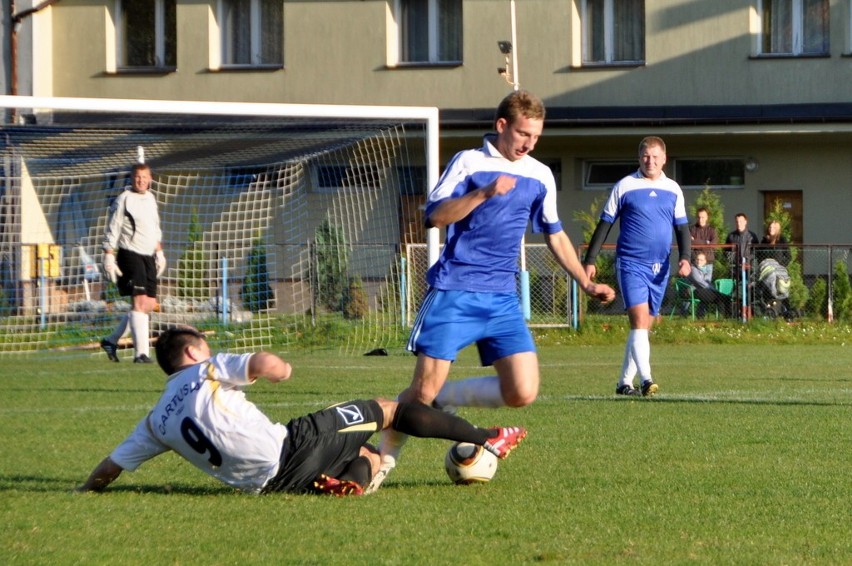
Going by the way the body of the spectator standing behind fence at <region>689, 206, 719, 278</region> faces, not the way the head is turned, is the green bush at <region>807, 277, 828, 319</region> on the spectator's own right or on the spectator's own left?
on the spectator's own left

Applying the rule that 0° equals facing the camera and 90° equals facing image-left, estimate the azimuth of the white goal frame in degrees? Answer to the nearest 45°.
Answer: approximately 0°

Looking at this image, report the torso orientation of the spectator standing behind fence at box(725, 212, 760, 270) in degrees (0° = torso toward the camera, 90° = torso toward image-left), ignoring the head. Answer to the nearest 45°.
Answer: approximately 0°

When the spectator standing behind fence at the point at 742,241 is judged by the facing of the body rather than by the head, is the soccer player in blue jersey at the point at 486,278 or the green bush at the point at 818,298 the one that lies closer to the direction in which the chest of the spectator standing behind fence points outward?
the soccer player in blue jersey

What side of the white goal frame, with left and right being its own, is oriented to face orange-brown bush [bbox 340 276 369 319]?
back

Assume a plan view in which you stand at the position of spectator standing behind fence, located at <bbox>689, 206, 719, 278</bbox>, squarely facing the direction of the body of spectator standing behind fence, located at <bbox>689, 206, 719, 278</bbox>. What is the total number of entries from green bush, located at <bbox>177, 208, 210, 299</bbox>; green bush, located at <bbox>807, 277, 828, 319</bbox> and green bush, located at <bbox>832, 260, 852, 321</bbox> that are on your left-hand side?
2

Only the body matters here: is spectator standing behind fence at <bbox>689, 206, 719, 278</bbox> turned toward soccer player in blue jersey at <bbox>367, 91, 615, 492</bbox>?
yes
